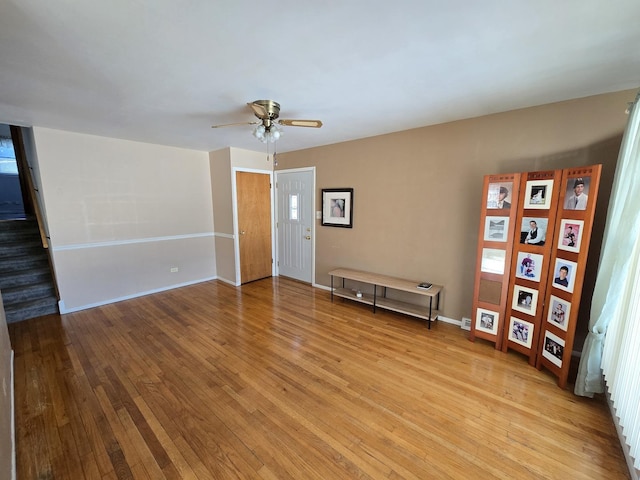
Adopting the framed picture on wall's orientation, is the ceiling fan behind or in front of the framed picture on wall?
in front

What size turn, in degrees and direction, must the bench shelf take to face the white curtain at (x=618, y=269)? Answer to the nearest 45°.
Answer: approximately 90° to its left

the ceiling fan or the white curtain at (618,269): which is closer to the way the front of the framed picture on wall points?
the ceiling fan

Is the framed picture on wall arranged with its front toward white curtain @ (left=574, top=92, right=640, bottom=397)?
no

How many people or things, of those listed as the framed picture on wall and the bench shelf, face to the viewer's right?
0

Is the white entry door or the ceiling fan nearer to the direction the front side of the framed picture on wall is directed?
the ceiling fan

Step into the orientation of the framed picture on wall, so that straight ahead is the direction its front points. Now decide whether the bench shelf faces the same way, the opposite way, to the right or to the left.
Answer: the same way

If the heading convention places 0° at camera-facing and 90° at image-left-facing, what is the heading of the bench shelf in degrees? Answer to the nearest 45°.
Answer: approximately 45°

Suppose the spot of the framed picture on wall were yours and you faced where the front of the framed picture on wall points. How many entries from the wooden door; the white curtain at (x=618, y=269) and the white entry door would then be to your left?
1

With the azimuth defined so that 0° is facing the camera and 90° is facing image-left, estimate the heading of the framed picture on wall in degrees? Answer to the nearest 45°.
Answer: approximately 45°

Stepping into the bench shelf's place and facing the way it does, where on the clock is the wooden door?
The wooden door is roughly at 2 o'clock from the bench shelf.

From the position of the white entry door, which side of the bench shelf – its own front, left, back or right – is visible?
right

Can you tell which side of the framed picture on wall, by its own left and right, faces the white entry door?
right
